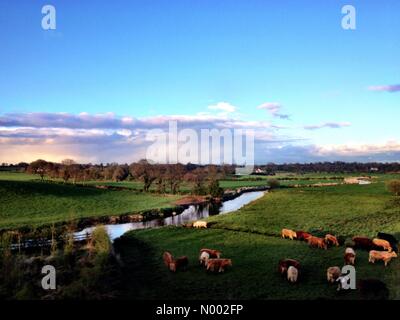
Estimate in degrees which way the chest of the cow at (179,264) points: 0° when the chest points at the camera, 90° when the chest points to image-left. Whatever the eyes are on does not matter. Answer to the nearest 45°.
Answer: approximately 45°

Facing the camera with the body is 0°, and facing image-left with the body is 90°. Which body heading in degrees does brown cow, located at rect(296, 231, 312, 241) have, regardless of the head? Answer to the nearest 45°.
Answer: approximately 270°
